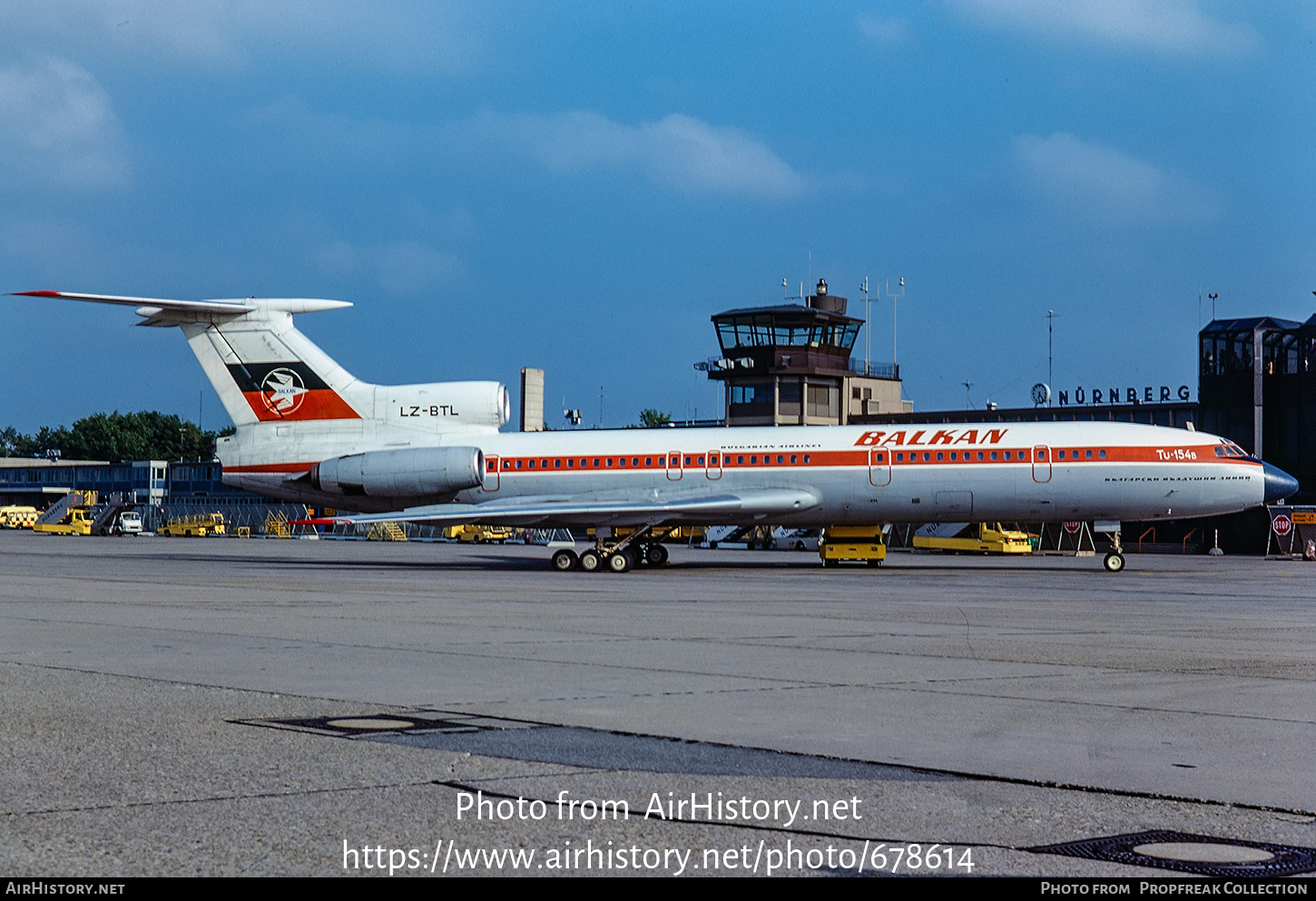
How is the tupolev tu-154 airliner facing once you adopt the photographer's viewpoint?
facing to the right of the viewer
